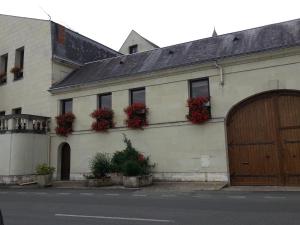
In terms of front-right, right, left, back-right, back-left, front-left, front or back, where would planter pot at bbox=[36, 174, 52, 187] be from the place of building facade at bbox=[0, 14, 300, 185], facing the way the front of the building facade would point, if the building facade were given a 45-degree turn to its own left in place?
right

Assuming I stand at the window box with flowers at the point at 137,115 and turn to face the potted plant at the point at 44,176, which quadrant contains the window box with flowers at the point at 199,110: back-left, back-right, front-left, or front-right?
back-left

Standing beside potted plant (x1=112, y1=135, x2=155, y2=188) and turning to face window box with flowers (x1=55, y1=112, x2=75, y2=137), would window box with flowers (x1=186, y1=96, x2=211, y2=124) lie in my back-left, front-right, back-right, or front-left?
back-right

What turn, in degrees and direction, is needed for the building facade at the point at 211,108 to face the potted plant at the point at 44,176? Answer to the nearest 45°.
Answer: approximately 45° to its right

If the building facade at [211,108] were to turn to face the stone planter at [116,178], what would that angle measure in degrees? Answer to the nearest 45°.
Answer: approximately 45° to its right

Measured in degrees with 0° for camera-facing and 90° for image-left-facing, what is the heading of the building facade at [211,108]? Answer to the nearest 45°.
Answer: approximately 45°
